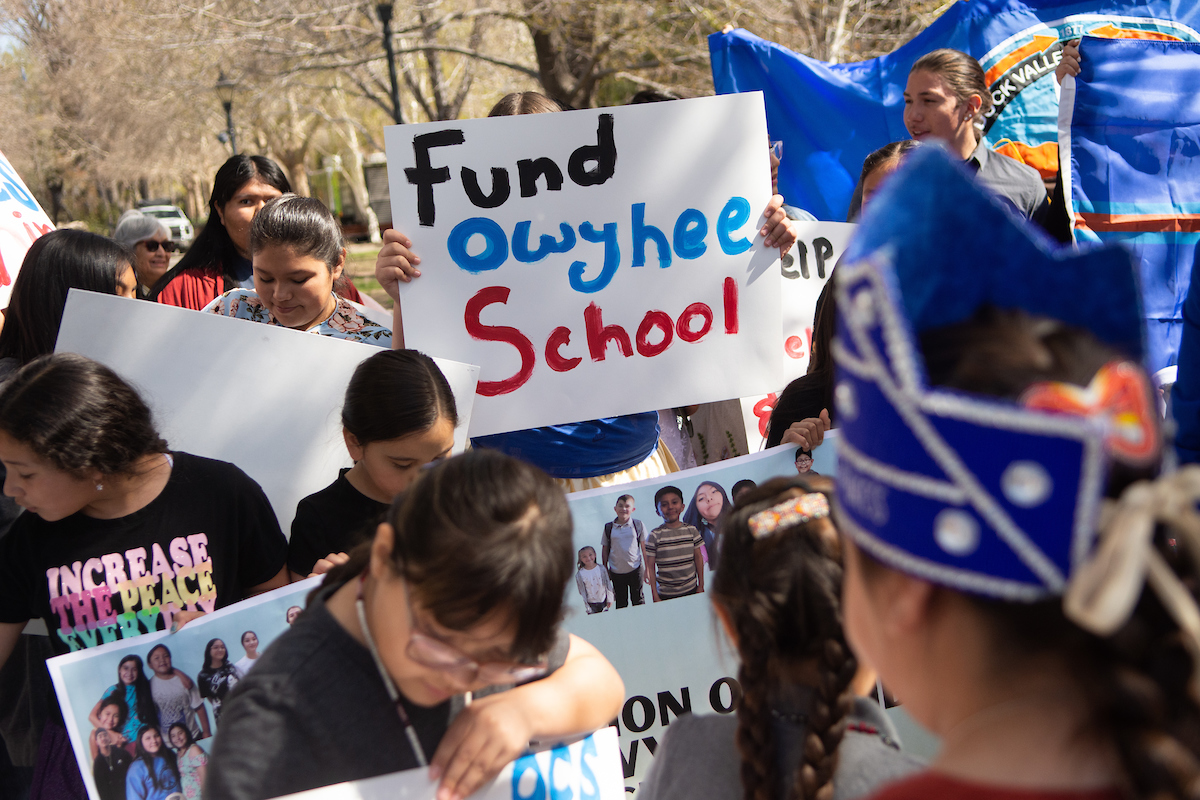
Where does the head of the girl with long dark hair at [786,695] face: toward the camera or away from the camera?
away from the camera

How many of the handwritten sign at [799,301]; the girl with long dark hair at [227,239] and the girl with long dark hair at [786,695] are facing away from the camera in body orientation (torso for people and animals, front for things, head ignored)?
1

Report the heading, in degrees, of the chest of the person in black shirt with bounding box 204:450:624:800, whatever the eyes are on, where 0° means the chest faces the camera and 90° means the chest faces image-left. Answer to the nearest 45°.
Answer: approximately 315°

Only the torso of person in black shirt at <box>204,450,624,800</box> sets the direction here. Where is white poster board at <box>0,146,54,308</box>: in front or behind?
behind

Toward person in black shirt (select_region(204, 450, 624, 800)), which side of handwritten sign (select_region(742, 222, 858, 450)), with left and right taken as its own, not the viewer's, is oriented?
front

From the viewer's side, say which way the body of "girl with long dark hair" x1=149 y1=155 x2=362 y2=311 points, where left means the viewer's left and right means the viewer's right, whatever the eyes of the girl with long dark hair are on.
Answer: facing the viewer and to the right of the viewer

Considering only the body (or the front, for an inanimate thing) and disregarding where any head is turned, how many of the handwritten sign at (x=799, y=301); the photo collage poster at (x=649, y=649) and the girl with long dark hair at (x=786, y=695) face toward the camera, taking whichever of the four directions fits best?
2

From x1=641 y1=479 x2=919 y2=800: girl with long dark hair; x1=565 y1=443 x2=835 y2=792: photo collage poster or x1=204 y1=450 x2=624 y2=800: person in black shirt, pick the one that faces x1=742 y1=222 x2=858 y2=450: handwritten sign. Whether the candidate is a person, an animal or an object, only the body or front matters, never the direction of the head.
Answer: the girl with long dark hair

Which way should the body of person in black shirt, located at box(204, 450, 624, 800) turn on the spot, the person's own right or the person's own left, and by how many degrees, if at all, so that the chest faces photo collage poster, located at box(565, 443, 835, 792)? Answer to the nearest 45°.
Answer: approximately 90° to the person's own left

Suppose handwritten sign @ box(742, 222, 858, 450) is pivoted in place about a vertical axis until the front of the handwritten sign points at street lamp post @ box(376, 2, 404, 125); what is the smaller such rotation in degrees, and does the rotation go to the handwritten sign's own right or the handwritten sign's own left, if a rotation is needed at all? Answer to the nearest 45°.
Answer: approximately 135° to the handwritten sign's own right

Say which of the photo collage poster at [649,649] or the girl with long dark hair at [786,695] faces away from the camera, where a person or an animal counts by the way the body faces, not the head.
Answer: the girl with long dark hair
